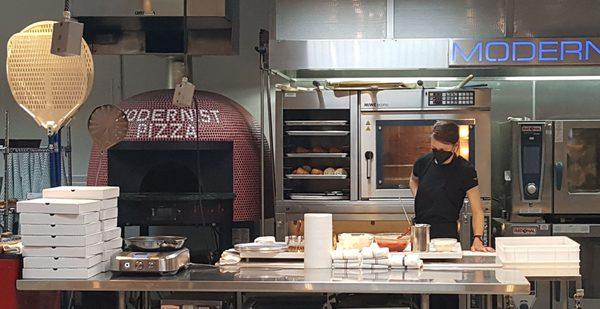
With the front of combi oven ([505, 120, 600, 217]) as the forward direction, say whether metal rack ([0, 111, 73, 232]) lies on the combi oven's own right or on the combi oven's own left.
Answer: on the combi oven's own right

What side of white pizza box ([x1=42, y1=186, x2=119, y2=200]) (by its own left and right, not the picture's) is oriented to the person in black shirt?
left

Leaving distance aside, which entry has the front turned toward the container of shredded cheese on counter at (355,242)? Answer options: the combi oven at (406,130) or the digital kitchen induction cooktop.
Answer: the combi oven

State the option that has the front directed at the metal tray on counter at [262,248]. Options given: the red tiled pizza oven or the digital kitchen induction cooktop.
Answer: the red tiled pizza oven

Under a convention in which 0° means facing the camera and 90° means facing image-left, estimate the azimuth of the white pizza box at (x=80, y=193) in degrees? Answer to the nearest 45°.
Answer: approximately 0°

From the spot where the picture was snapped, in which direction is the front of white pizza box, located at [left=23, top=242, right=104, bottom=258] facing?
facing the viewer

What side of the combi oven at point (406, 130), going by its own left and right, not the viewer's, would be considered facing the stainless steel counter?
front

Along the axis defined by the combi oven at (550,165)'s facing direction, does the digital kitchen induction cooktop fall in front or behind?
in front

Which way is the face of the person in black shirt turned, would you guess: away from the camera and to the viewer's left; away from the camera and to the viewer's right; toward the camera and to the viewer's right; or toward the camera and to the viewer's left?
toward the camera and to the viewer's left

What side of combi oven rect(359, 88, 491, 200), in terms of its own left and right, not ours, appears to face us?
front
